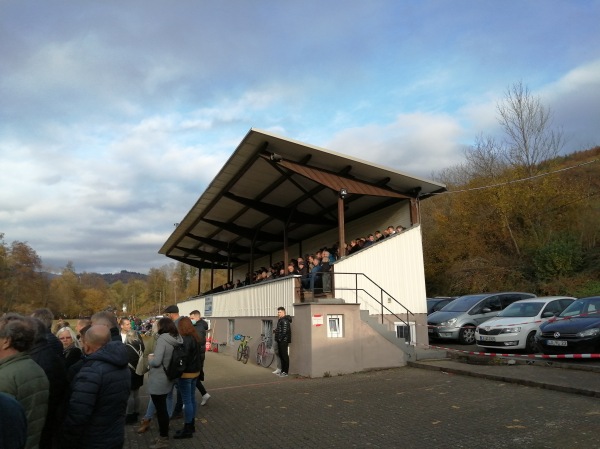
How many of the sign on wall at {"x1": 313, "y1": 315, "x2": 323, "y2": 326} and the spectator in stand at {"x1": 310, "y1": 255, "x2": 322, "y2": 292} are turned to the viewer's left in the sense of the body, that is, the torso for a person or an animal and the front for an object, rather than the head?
1

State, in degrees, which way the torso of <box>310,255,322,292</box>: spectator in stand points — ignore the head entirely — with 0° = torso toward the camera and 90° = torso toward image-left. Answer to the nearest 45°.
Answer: approximately 90°

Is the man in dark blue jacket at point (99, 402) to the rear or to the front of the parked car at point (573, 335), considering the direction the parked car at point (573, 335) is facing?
to the front

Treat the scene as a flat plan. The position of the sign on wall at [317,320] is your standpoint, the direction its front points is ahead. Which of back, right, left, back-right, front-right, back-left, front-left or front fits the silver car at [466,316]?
back-left

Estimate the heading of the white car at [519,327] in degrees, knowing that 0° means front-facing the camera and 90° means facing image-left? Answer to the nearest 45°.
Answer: approximately 45°

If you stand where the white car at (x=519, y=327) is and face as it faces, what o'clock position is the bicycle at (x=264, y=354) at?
The bicycle is roughly at 1 o'clock from the white car.

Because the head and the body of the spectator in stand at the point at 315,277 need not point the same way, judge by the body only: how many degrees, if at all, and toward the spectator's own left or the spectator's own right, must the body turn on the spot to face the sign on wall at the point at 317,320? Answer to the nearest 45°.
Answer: approximately 90° to the spectator's own left

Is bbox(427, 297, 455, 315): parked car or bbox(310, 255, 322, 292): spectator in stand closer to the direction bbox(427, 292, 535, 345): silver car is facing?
the spectator in stand

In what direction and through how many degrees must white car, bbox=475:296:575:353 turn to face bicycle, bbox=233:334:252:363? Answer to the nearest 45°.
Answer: approximately 45° to its right

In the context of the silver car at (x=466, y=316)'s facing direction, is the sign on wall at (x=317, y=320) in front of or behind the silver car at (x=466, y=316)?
in front

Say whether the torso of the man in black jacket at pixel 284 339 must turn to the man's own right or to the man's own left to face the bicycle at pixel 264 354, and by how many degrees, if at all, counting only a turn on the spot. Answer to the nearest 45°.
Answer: approximately 90° to the man's own right
